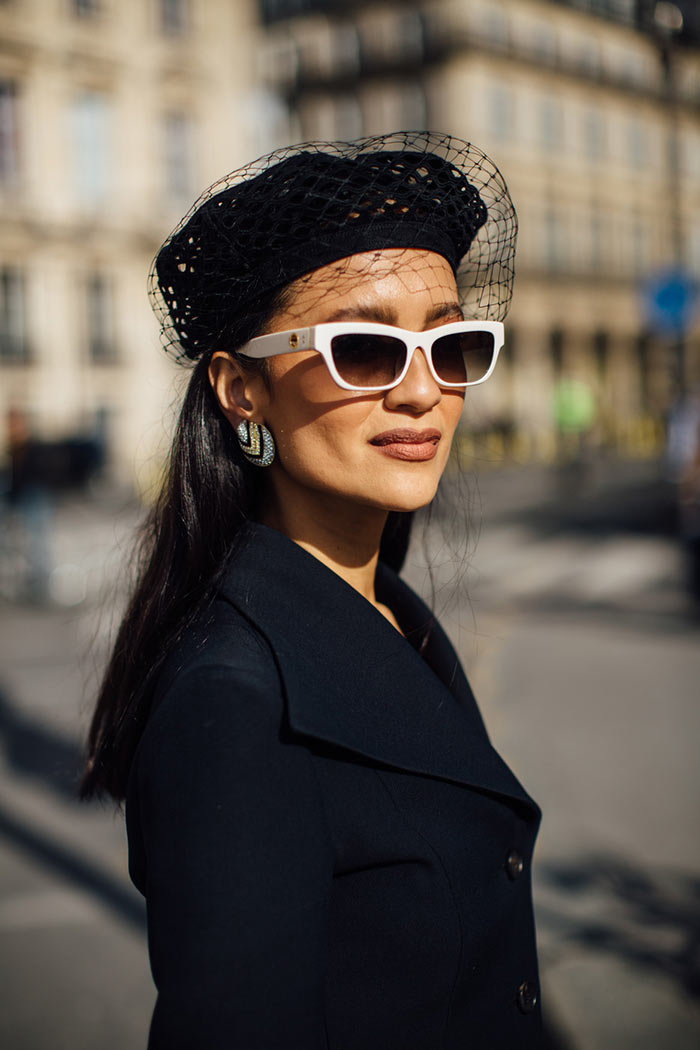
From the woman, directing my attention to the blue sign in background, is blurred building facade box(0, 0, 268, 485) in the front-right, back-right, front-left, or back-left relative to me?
front-left

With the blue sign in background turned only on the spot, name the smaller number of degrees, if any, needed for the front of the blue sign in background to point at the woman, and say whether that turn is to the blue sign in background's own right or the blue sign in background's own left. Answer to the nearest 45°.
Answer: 0° — it already faces them

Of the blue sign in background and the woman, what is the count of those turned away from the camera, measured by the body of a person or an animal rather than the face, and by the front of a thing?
0

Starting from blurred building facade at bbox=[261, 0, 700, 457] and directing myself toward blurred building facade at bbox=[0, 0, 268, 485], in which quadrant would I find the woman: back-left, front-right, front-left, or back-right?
front-left

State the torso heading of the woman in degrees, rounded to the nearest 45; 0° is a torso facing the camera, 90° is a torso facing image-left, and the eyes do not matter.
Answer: approximately 315°

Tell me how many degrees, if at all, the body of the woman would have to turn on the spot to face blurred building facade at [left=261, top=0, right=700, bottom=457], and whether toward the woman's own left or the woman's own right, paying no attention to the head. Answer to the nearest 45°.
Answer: approximately 135° to the woman's own left

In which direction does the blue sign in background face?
toward the camera

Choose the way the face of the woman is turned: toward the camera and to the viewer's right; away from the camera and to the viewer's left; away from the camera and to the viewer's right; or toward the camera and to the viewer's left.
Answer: toward the camera and to the viewer's right

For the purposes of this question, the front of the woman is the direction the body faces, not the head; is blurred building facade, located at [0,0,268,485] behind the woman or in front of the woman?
behind

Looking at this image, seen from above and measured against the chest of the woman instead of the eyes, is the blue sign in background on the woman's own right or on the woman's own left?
on the woman's own left

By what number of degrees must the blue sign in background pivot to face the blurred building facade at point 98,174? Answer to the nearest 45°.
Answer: approximately 135° to its right
